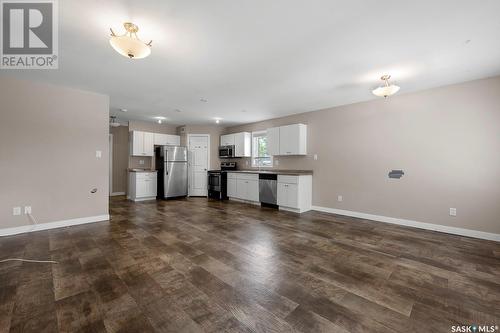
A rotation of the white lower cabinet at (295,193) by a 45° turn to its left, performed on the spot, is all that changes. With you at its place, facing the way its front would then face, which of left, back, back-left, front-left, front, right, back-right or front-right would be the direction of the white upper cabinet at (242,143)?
back-right

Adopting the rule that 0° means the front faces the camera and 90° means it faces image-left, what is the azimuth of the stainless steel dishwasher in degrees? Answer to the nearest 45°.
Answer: approximately 45°

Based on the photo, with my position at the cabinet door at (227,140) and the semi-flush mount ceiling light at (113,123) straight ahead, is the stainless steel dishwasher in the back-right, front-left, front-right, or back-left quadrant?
back-left

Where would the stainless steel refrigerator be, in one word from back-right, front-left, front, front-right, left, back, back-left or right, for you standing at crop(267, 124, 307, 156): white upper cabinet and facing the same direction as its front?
front-right

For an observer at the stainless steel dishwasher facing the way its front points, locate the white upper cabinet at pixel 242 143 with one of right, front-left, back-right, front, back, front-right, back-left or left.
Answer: right

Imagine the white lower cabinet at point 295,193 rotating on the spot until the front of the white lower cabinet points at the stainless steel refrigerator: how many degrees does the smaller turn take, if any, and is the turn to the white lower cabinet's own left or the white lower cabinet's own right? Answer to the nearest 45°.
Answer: approximately 45° to the white lower cabinet's own right

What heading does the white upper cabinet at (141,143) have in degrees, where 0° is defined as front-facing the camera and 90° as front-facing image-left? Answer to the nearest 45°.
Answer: approximately 315°

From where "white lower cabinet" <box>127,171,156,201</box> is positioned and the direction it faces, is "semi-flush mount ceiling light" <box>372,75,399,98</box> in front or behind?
in front

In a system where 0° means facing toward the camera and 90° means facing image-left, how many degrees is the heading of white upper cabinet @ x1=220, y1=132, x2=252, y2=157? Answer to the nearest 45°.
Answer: approximately 45°

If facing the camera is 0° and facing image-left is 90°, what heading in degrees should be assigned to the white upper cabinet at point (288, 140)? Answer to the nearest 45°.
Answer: approximately 45°

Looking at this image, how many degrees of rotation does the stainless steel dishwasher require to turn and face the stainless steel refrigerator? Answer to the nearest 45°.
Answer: approximately 45° to its right
